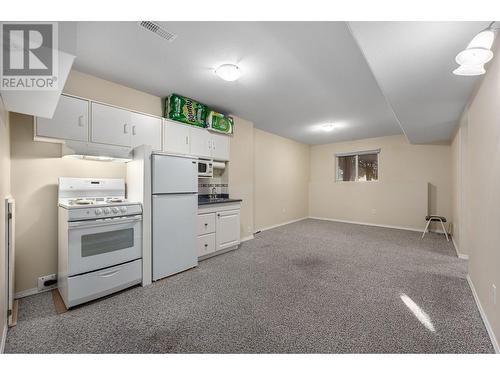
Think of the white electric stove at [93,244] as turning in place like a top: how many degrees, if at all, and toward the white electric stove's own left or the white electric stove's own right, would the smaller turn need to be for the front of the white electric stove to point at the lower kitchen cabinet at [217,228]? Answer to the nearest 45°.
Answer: approximately 45° to the white electric stove's own left

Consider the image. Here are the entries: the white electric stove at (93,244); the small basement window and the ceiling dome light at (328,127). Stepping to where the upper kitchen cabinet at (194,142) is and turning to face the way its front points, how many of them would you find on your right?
1

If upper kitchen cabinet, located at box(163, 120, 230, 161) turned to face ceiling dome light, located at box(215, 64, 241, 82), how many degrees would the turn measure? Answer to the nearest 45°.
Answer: approximately 45° to its right

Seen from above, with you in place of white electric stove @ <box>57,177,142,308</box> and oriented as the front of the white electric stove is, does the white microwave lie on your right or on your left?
on your left

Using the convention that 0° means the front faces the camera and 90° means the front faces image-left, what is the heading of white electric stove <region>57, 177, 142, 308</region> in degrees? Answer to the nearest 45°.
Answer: approximately 315°

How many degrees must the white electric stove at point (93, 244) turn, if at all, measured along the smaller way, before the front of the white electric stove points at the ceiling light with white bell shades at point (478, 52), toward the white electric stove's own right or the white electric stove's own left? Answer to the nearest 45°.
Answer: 0° — it already faces it

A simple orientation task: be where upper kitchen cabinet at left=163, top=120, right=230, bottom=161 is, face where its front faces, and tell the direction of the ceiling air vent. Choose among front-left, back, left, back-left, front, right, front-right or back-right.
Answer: front-right
